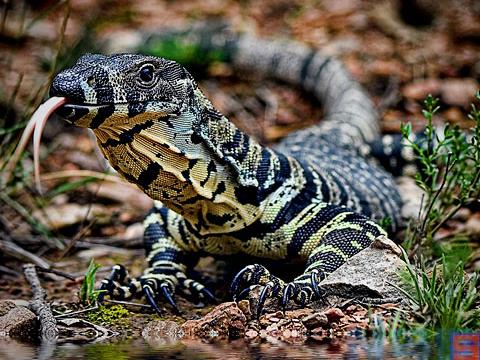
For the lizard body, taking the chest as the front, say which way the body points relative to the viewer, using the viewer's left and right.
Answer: facing the viewer and to the left of the viewer

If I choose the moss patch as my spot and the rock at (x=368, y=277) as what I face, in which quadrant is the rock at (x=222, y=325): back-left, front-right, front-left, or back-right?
front-right

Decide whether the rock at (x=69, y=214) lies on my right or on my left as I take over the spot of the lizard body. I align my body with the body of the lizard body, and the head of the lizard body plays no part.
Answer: on my right

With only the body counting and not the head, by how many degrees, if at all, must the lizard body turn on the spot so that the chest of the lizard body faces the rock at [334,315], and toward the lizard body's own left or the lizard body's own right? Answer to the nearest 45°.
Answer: approximately 90° to the lizard body's own left
